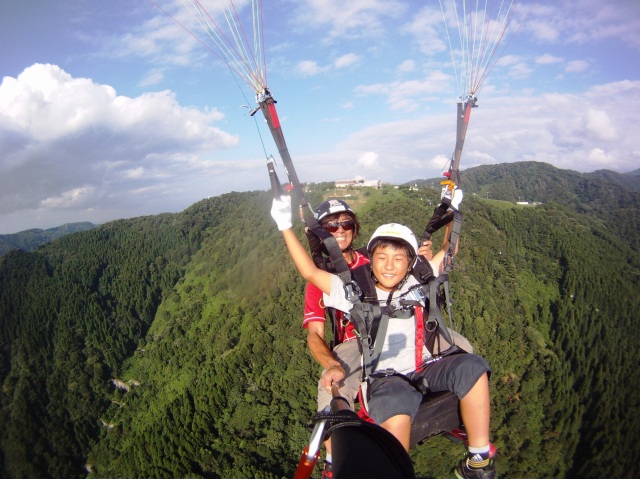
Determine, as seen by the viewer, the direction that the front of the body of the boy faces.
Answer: toward the camera
